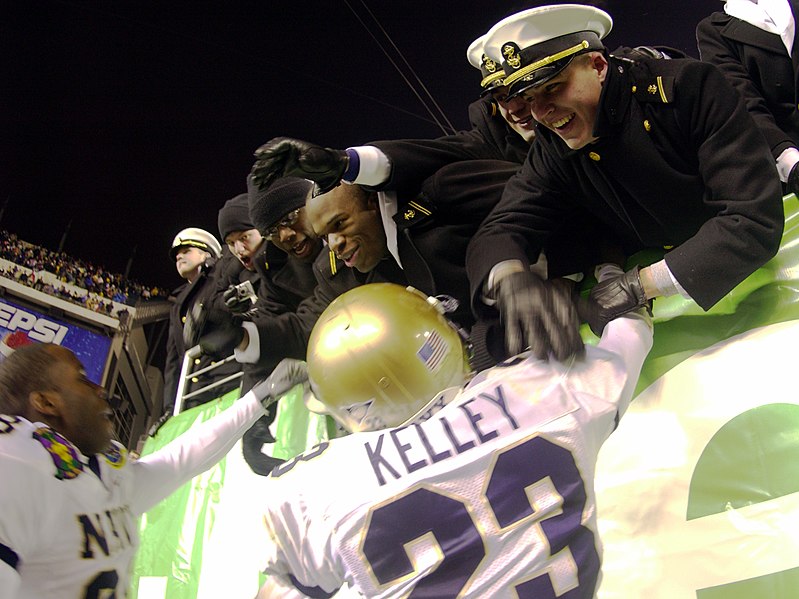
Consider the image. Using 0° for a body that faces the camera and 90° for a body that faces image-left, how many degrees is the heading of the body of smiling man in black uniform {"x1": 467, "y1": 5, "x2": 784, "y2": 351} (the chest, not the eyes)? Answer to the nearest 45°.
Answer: approximately 45°

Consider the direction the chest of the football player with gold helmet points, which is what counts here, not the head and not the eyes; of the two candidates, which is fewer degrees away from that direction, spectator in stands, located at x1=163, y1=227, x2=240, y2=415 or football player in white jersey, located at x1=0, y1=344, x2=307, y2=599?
the spectator in stands

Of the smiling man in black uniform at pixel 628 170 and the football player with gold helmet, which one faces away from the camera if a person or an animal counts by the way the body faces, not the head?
the football player with gold helmet

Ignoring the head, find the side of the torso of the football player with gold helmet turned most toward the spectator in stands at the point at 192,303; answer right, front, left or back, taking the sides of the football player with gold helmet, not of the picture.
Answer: front

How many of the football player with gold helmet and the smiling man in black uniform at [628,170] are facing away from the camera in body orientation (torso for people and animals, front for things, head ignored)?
1

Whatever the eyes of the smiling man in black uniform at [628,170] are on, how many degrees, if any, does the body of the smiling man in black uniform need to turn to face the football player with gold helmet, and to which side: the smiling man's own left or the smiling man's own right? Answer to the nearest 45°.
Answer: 0° — they already face them

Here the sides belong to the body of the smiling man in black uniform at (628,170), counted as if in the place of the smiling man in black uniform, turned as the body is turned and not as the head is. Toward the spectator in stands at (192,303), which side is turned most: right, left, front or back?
right

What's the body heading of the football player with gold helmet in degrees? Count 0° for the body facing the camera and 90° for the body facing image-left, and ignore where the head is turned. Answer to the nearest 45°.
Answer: approximately 180°
